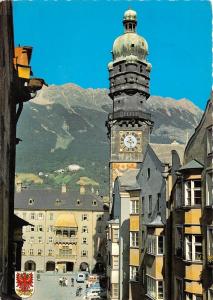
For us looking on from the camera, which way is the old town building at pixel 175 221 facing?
facing the viewer and to the left of the viewer
